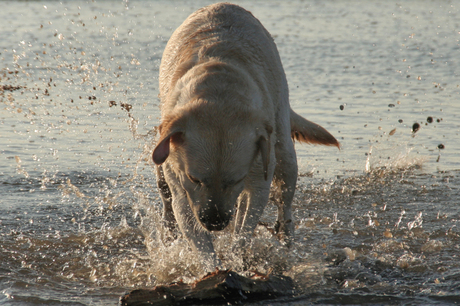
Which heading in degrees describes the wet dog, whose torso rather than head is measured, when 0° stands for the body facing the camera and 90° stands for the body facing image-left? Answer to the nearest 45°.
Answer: approximately 0°
